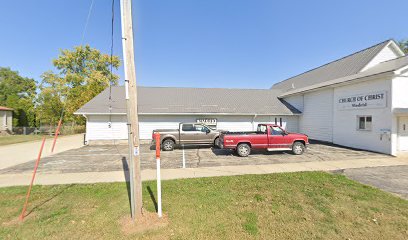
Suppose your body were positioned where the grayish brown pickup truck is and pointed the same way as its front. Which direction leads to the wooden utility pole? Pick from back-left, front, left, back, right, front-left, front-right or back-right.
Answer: right

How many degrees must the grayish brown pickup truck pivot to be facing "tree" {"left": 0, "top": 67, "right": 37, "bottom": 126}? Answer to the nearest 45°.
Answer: approximately 135° to its left

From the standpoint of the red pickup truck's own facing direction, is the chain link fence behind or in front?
behind

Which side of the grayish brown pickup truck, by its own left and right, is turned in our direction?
right

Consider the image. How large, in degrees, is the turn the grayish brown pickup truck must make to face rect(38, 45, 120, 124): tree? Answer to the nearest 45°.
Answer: approximately 135° to its left

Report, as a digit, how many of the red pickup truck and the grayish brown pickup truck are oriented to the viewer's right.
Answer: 2

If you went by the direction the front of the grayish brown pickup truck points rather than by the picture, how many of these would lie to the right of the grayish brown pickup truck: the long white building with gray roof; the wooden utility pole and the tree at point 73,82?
1

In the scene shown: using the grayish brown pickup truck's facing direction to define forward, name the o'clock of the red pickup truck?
The red pickup truck is roughly at 1 o'clock from the grayish brown pickup truck.

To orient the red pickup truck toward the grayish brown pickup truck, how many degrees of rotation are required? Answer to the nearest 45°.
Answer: approximately 180°

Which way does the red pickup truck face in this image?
to the viewer's right

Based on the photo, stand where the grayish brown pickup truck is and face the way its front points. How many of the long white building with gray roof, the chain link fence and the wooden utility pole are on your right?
1
